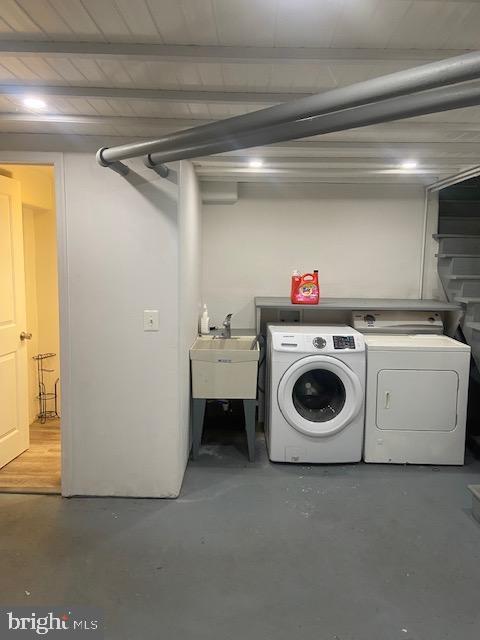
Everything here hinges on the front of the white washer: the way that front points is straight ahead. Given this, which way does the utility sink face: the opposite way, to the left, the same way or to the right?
the same way

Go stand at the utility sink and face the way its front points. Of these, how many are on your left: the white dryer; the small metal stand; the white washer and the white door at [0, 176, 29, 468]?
2

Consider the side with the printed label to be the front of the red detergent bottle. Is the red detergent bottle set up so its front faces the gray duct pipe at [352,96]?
yes

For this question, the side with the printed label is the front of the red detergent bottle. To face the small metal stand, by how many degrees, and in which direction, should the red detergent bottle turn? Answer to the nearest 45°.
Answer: approximately 90° to its right

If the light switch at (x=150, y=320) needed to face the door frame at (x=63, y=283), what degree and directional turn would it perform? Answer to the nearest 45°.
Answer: approximately 90° to its right

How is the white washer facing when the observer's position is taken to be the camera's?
facing the viewer

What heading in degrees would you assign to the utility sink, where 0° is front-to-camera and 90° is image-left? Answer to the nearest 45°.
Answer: approximately 0°

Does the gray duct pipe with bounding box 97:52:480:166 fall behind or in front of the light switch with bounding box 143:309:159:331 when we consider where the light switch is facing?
in front

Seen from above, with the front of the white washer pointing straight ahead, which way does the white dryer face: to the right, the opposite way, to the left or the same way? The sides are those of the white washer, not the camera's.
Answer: the same way

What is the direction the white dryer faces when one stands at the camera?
facing the viewer

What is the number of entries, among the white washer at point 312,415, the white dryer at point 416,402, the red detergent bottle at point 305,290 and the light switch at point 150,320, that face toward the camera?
4
